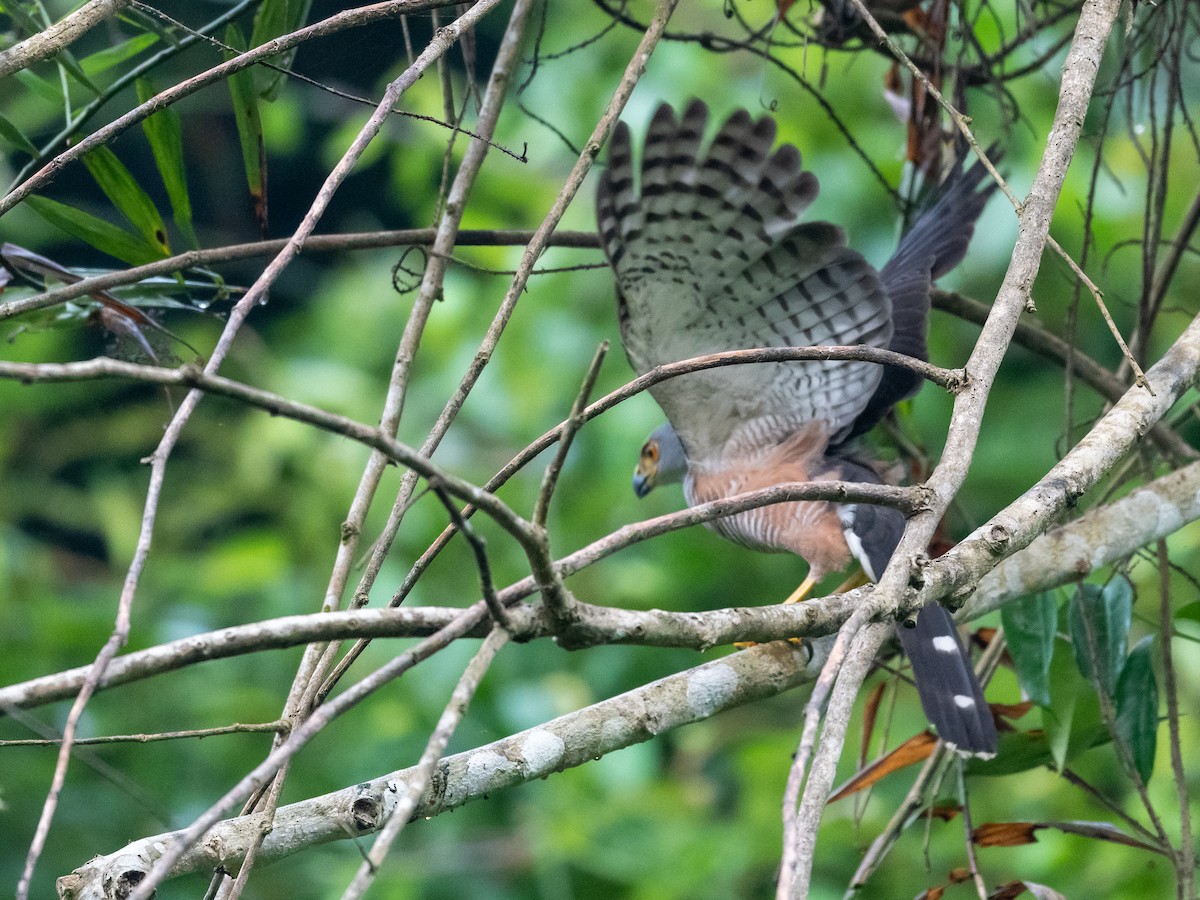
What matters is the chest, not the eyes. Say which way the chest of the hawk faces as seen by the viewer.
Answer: to the viewer's left
